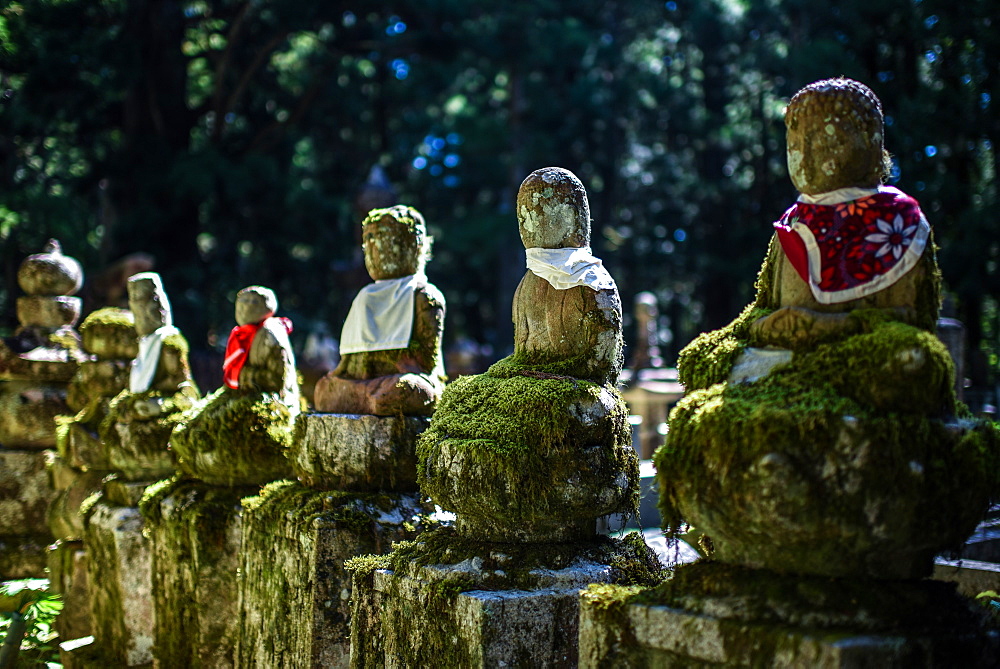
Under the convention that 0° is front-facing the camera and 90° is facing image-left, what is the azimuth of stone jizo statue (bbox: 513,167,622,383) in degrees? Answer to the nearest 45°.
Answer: approximately 45°

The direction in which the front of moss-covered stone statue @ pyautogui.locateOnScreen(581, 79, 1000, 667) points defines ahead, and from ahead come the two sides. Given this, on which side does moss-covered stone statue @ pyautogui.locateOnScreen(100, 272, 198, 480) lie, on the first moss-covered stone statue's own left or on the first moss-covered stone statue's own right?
on the first moss-covered stone statue's own right

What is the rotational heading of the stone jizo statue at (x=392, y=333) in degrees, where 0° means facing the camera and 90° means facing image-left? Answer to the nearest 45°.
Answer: approximately 45°

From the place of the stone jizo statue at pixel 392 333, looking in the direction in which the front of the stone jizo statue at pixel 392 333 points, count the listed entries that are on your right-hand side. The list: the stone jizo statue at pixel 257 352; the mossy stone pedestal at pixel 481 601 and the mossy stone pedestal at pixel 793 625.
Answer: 1

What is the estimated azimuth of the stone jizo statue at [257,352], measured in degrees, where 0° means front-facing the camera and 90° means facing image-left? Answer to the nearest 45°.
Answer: approximately 45°

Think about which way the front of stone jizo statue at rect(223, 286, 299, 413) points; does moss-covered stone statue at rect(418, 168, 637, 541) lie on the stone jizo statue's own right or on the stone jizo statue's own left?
on the stone jizo statue's own left
